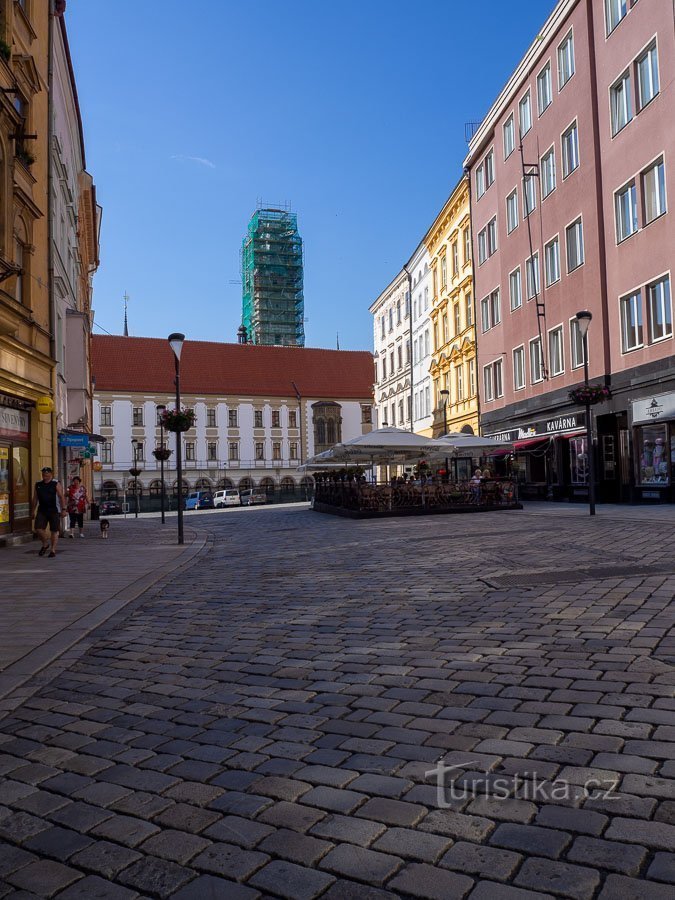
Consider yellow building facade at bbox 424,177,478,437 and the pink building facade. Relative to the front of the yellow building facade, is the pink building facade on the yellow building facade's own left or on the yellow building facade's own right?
on the yellow building facade's own left

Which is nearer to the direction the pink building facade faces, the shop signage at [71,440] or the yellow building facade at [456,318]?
the shop signage

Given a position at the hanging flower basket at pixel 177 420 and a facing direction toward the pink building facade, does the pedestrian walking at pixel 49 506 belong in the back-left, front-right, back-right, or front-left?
back-right

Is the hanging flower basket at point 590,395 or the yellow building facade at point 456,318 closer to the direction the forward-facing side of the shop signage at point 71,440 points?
the hanging flower basket

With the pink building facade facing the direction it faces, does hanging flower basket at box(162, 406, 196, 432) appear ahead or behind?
ahead

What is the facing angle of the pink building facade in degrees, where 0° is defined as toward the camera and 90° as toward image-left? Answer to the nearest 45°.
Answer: approximately 45°
